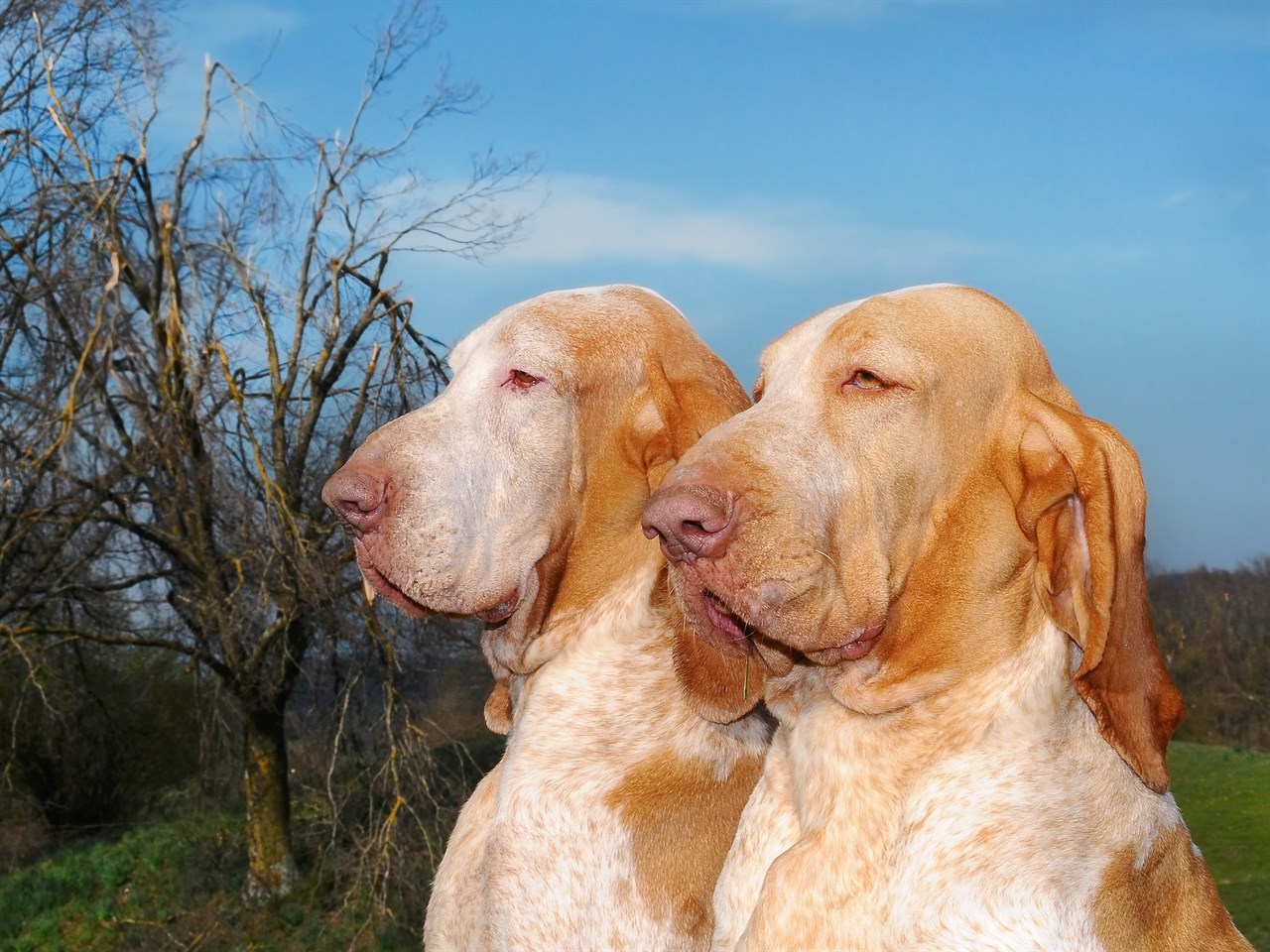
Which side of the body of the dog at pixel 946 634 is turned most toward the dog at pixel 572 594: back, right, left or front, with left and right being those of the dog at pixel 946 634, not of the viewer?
right

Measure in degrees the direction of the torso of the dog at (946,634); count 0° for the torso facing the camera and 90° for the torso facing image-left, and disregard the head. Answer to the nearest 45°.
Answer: approximately 45°
